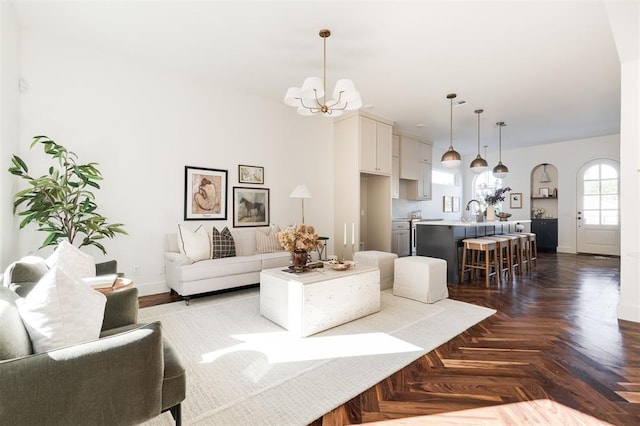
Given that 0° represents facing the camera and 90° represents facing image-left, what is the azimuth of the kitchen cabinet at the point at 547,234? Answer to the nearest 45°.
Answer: approximately 0°

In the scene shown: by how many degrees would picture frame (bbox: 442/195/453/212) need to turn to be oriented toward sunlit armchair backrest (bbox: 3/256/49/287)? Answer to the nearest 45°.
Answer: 0° — it already faces it

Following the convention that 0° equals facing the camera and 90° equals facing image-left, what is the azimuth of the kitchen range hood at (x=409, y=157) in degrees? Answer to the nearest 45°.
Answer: approximately 315°

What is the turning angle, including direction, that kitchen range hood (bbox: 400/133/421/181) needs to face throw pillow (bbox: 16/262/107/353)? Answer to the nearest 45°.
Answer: approximately 45° to its right

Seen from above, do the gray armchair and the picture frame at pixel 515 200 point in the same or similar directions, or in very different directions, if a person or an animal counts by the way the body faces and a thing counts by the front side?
very different directions

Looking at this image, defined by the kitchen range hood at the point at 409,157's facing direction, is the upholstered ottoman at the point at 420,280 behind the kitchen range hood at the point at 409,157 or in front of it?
in front

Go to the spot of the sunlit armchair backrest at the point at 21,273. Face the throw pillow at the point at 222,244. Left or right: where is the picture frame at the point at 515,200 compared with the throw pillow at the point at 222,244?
right

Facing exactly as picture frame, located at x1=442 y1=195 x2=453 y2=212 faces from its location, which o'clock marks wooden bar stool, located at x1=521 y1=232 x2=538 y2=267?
The wooden bar stool is roughly at 11 o'clock from the picture frame.

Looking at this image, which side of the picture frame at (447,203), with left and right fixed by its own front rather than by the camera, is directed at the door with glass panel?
left

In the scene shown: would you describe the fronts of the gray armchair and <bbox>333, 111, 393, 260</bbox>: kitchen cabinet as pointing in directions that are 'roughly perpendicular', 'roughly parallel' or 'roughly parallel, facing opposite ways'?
roughly perpendicular

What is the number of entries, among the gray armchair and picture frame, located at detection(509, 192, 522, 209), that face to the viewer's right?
1

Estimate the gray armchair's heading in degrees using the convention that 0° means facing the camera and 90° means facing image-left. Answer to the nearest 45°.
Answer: approximately 270°

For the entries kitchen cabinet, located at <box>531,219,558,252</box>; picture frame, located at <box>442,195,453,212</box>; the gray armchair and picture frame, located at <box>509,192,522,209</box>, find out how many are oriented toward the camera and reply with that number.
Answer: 3
